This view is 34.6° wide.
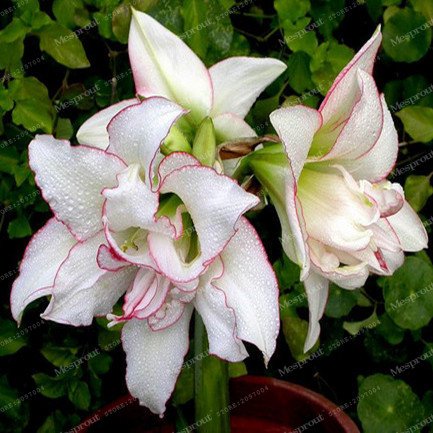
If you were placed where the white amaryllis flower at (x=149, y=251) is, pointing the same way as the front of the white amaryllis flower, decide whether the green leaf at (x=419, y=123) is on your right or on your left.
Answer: on your left

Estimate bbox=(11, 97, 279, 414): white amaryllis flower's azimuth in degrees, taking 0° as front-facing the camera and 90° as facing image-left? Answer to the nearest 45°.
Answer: approximately 0°

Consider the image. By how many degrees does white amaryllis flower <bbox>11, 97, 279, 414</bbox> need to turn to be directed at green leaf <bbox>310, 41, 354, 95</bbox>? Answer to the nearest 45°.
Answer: approximately 135° to its left

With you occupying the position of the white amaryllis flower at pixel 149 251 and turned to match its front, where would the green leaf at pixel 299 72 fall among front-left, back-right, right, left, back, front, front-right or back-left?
back-left

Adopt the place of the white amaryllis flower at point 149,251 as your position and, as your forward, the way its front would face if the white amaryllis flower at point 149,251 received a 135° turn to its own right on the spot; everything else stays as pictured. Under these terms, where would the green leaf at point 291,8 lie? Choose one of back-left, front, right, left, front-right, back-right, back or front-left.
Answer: right
